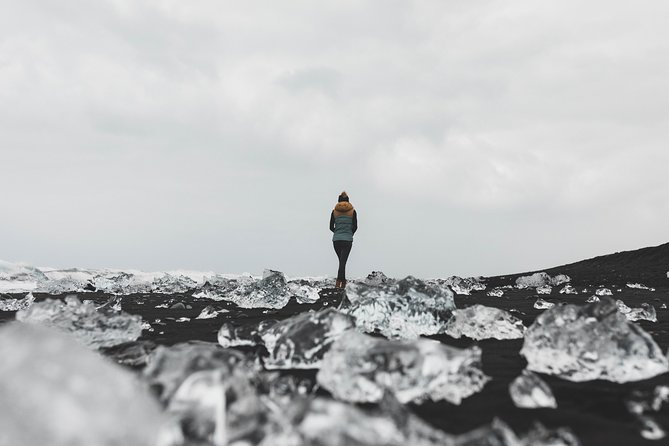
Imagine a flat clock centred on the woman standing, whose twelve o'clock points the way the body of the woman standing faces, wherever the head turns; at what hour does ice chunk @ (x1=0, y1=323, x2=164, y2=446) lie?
The ice chunk is roughly at 6 o'clock from the woman standing.

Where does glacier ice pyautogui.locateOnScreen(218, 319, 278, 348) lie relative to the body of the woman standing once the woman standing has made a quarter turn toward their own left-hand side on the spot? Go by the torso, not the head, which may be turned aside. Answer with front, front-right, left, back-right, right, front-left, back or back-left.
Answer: left

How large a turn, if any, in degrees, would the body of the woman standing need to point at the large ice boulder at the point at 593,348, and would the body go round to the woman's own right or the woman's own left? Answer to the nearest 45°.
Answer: approximately 180°

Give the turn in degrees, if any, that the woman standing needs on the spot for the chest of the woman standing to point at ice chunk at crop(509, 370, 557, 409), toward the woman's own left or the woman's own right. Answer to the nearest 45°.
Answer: approximately 180°

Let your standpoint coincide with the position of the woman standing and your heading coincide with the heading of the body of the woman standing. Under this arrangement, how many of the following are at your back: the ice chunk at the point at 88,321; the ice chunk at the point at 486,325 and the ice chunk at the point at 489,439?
3

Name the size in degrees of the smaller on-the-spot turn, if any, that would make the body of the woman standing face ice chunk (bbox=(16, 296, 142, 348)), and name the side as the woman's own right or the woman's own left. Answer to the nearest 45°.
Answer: approximately 180°

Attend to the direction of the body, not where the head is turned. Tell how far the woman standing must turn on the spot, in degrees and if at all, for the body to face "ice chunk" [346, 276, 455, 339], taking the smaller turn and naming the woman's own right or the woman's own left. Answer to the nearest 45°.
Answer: approximately 180°

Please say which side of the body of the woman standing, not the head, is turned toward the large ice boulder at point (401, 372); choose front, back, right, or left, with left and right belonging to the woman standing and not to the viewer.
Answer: back

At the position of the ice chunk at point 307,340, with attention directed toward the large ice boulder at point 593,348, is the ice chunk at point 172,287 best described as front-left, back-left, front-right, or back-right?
back-left

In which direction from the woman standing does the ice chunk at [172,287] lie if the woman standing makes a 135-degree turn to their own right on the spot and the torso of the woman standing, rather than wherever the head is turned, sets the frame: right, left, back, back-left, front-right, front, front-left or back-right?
back-right

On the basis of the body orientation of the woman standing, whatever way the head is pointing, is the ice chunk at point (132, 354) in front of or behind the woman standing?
behind

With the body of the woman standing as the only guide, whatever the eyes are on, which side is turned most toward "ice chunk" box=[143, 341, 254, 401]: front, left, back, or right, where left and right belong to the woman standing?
back

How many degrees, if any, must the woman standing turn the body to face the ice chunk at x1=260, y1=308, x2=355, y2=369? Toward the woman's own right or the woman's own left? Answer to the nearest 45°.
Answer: approximately 180°

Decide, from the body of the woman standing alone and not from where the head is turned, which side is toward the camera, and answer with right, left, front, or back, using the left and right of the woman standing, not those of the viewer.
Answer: back

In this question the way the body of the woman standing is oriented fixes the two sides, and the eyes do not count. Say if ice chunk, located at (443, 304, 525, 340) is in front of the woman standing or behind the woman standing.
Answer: behind

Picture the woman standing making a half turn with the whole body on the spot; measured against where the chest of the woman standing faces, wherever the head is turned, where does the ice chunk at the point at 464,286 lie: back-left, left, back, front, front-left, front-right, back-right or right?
left

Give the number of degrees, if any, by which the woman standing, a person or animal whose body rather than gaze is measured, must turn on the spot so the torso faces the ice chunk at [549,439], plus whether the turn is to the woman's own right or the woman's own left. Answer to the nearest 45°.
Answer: approximately 180°
